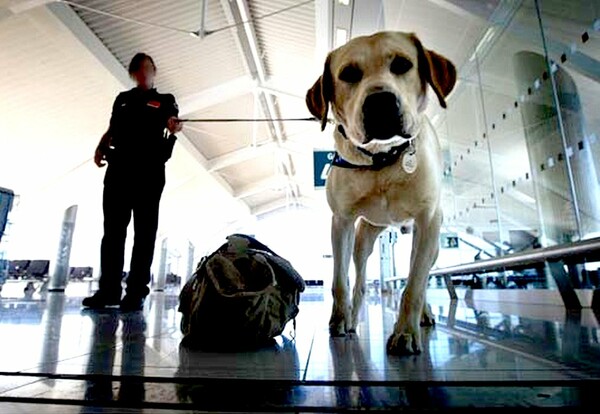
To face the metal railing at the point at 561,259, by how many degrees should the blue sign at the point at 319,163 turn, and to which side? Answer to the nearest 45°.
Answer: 0° — it already faces it

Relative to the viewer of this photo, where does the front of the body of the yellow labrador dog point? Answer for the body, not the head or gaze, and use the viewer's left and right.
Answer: facing the viewer

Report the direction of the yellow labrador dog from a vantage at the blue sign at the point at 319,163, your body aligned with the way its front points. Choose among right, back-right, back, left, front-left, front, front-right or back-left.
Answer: front

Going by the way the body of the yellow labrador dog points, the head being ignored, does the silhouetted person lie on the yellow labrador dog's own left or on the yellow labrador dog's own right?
on the yellow labrador dog's own right

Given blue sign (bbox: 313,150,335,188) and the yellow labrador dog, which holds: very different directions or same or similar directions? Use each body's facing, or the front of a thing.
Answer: same or similar directions

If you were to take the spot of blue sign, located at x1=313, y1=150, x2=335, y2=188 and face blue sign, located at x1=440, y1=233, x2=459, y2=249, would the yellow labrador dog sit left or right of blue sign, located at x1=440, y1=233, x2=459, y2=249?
right

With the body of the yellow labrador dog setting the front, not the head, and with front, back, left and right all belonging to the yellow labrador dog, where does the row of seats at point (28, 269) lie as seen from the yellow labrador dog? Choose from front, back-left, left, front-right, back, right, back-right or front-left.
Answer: back-right

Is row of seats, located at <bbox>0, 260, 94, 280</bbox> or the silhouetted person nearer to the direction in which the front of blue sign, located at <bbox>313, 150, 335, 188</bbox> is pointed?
the silhouetted person

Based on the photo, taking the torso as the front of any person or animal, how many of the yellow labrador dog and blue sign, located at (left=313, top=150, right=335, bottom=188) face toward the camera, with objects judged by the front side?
2

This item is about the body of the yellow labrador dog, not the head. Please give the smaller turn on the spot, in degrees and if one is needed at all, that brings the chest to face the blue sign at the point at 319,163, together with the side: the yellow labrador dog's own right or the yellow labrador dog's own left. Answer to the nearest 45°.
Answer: approximately 180°

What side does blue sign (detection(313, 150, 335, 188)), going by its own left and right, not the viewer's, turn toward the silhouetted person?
front
